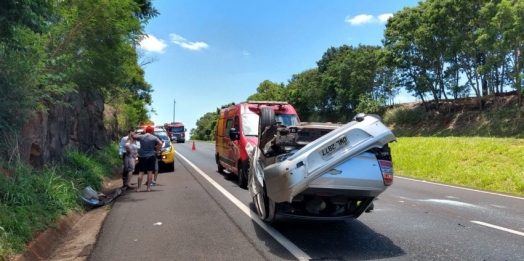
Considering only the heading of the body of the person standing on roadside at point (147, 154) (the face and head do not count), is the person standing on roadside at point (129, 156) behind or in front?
in front

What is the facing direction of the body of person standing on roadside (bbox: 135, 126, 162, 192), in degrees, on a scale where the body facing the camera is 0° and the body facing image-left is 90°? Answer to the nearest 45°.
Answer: approximately 180°
